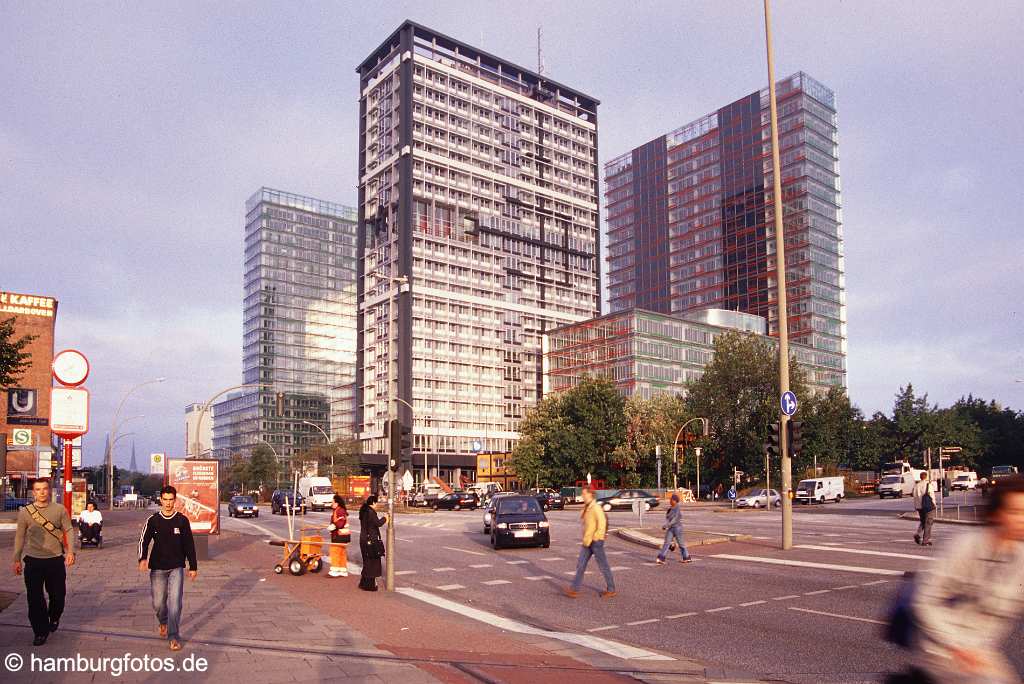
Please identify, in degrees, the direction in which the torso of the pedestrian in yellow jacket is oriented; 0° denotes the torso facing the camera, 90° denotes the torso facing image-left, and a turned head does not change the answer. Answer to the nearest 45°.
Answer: approximately 90°

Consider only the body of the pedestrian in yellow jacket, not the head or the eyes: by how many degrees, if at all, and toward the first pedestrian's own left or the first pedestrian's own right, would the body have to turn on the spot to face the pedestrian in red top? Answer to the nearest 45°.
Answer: approximately 45° to the first pedestrian's own right

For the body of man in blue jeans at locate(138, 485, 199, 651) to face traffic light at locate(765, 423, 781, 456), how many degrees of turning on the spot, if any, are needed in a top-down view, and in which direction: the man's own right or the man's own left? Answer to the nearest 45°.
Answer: approximately 135° to the man's own left

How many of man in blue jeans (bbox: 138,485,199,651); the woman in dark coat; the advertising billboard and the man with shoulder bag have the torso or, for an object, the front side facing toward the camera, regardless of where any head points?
3

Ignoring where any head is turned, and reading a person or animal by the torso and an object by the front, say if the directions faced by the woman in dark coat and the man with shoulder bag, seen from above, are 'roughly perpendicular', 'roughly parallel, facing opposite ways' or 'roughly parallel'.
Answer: roughly perpendicular

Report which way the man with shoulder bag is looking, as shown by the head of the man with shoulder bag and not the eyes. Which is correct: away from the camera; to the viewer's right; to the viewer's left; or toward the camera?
toward the camera

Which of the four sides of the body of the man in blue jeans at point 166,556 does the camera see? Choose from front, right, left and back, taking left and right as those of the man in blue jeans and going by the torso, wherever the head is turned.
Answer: front
